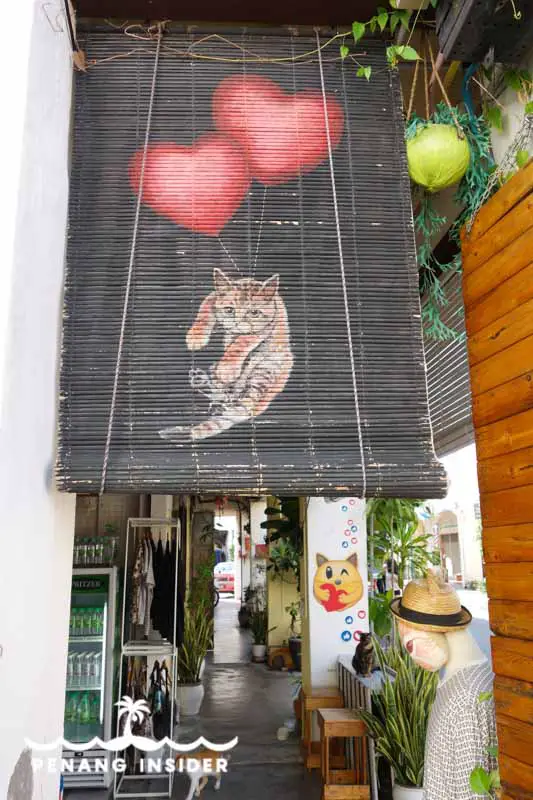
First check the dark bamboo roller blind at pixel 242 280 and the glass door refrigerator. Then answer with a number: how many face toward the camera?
2

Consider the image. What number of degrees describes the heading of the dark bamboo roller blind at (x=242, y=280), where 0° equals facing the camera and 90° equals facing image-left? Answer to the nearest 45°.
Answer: approximately 0°

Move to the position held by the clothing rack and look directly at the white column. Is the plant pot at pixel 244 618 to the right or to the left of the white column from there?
left

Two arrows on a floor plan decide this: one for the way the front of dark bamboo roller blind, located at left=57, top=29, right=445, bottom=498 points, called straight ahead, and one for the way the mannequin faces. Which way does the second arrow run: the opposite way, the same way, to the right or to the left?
to the right

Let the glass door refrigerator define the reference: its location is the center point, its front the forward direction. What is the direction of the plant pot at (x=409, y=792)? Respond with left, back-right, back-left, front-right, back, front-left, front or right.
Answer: front-left

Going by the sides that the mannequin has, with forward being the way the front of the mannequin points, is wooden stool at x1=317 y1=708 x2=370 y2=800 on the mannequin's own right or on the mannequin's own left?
on the mannequin's own right

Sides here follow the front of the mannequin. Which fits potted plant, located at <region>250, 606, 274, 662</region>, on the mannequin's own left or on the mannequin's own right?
on the mannequin's own right

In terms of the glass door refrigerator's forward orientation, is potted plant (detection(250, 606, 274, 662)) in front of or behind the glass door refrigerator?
behind

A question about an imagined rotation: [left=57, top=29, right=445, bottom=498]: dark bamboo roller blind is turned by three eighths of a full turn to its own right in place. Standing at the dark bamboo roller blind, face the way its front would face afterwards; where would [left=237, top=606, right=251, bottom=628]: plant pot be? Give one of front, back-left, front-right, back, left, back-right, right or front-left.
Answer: front-right

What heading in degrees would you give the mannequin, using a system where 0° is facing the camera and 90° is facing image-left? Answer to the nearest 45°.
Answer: approximately 90°
